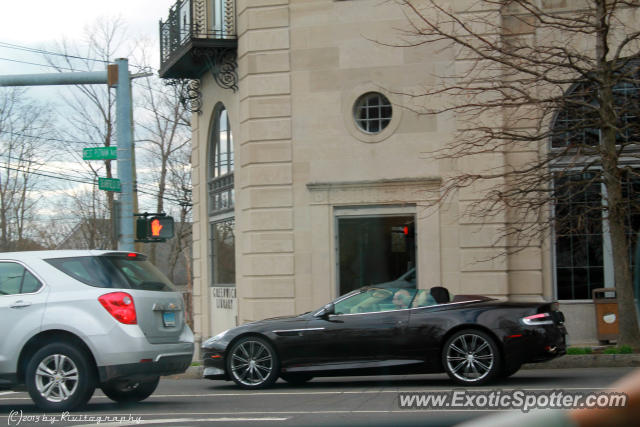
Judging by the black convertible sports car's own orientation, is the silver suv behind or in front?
in front

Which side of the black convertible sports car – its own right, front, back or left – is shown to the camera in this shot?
left

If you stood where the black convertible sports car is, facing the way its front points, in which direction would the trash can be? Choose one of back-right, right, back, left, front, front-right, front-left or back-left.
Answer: back-right

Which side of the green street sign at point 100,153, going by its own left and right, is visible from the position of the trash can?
left

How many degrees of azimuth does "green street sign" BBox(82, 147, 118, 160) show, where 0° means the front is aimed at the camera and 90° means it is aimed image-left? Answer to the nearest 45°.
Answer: approximately 0°

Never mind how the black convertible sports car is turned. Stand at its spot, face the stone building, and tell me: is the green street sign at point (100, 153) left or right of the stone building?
left

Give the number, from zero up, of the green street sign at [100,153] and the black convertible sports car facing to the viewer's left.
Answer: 1

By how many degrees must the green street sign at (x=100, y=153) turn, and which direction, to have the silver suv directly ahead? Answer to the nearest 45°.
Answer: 0° — it already faces it

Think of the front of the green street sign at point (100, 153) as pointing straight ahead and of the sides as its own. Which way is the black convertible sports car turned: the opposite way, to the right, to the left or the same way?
to the right

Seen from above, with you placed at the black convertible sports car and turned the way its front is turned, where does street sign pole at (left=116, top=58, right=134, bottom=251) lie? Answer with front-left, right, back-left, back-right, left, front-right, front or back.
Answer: front-right

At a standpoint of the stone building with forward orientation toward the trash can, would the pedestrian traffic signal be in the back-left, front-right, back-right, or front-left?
back-right
